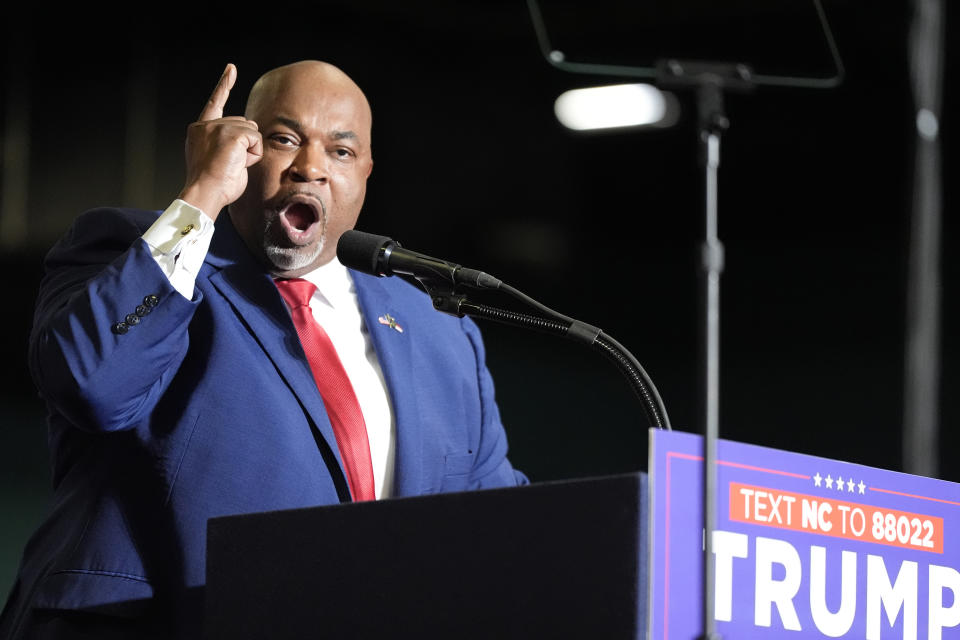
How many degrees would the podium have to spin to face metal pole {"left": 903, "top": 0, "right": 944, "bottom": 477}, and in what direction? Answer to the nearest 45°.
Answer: approximately 135° to its left

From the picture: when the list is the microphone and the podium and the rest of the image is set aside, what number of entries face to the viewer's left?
1

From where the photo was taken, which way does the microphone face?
to the viewer's left

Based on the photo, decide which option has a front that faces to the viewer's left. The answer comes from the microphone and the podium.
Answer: the microphone

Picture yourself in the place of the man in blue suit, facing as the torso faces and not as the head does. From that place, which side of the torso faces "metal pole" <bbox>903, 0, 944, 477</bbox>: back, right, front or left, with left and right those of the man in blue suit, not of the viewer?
left

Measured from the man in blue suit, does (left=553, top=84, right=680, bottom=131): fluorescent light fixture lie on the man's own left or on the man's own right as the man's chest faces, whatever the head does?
on the man's own left

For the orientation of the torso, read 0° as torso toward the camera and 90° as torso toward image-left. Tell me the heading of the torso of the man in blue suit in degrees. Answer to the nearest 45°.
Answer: approximately 315°
